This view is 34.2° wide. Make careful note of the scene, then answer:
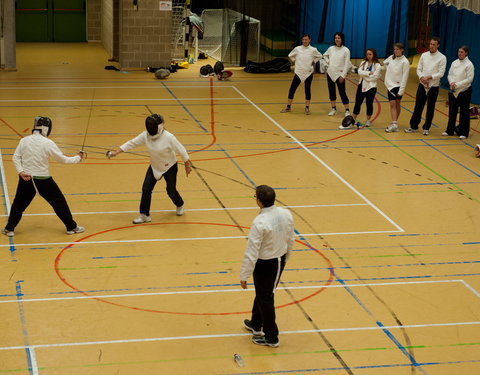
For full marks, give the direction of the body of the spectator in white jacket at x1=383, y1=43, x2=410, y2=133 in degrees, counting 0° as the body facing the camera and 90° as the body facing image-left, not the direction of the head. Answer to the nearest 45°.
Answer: approximately 45°

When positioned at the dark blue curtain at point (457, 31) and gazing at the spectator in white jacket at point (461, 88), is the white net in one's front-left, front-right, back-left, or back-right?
back-right

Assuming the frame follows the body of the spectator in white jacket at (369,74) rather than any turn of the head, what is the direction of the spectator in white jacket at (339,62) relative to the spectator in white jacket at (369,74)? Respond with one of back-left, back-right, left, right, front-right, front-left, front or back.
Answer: right

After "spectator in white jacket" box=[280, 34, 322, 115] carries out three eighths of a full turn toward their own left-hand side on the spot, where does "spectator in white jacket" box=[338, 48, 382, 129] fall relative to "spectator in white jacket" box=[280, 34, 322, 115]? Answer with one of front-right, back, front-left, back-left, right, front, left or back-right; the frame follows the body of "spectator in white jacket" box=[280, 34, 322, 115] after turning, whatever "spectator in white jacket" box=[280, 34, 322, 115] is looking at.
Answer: right

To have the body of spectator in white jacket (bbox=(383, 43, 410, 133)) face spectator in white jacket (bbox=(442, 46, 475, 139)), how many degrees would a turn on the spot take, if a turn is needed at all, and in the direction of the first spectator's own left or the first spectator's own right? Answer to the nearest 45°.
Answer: approximately 135° to the first spectator's own left

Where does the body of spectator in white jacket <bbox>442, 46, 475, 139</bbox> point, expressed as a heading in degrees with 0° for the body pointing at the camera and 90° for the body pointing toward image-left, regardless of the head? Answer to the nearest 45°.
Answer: approximately 45°

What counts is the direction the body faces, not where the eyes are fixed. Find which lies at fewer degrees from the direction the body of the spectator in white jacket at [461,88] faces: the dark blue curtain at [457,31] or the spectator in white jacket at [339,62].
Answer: the spectator in white jacket

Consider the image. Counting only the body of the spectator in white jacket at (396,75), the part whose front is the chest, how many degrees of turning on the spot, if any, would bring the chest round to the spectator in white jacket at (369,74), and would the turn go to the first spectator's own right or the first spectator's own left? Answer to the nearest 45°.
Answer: approximately 45° to the first spectator's own right

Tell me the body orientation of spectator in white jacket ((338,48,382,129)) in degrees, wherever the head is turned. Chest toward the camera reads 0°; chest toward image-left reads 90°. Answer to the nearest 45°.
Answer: approximately 45°

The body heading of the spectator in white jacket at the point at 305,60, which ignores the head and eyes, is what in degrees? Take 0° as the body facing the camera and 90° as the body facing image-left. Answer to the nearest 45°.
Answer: approximately 0°

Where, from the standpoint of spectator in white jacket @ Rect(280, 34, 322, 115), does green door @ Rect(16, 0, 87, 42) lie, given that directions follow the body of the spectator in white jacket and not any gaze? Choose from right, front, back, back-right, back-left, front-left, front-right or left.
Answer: back-right

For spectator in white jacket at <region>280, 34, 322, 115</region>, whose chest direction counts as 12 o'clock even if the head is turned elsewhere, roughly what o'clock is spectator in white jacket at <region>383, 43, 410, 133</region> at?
spectator in white jacket at <region>383, 43, 410, 133</region> is roughly at 10 o'clock from spectator in white jacket at <region>280, 34, 322, 115</region>.

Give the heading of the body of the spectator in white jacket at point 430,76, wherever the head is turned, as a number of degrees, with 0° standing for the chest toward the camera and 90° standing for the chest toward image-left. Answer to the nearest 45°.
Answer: approximately 45°

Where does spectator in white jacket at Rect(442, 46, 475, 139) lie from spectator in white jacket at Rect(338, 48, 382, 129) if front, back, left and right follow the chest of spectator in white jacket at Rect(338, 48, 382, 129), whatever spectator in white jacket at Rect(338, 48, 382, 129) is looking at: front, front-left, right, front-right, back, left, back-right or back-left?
back-left

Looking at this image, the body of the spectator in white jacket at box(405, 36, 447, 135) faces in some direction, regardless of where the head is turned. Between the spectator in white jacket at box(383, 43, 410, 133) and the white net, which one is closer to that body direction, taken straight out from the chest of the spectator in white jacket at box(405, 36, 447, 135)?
the spectator in white jacket
